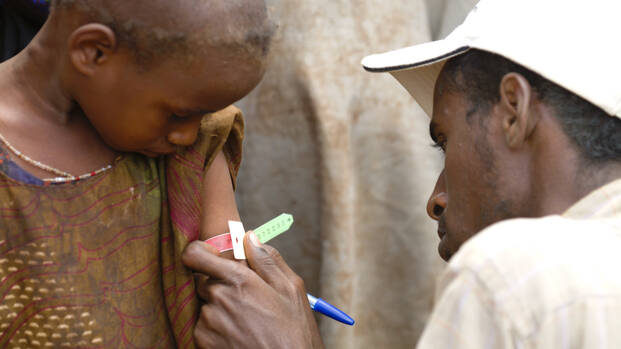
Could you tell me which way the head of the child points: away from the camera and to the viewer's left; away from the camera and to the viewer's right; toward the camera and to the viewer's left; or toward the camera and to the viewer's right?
toward the camera and to the viewer's right

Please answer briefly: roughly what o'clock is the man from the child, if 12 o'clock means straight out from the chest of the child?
The man is roughly at 11 o'clock from the child.

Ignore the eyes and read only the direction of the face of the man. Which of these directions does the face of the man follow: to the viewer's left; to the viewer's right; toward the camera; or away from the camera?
to the viewer's left

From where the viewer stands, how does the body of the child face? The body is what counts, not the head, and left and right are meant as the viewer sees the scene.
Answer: facing the viewer and to the right of the viewer
